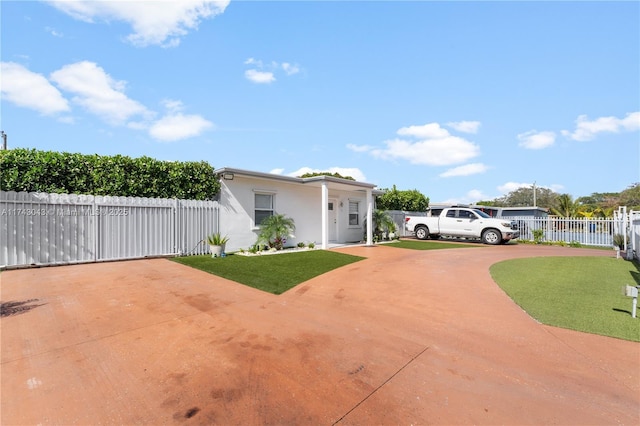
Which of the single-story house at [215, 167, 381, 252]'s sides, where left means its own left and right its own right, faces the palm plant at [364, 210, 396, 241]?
left

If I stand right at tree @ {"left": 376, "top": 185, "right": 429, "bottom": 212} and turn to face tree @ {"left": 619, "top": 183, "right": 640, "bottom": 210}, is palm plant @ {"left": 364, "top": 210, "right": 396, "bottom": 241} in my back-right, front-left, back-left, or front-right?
back-right

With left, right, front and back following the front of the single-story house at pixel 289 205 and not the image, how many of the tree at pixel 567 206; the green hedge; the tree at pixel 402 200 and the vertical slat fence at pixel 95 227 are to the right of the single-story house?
2

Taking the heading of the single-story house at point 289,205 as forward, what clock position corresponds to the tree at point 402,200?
The tree is roughly at 9 o'clock from the single-story house.

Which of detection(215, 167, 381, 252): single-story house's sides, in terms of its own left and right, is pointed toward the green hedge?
right

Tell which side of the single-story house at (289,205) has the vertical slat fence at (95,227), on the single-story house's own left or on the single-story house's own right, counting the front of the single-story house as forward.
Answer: on the single-story house's own right

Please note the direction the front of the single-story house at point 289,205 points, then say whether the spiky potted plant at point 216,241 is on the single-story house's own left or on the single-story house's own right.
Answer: on the single-story house's own right

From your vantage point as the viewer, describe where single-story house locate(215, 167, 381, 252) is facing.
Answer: facing the viewer and to the right of the viewer

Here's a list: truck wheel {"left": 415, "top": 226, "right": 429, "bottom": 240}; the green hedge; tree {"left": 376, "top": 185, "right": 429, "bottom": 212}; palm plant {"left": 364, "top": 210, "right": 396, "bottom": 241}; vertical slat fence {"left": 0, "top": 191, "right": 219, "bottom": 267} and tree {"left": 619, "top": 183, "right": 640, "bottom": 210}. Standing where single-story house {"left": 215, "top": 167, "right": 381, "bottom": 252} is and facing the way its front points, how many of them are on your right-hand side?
2

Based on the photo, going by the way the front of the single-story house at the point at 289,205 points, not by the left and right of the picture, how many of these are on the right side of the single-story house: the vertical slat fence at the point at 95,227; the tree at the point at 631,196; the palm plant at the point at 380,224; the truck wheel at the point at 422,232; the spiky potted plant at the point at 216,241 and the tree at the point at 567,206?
2

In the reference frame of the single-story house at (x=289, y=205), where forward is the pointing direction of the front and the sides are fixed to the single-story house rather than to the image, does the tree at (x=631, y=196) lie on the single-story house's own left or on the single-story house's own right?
on the single-story house's own left

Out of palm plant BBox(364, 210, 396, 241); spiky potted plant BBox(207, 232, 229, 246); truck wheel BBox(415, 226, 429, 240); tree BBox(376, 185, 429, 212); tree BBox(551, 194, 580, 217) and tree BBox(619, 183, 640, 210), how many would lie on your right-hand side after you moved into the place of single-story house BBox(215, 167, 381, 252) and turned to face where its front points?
1
